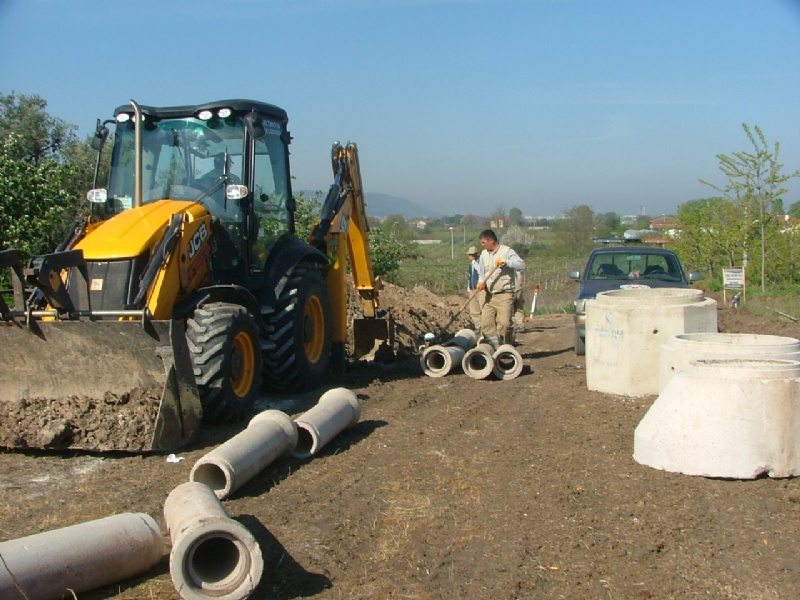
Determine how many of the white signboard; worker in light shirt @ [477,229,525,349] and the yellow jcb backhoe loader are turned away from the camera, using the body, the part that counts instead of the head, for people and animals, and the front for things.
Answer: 0

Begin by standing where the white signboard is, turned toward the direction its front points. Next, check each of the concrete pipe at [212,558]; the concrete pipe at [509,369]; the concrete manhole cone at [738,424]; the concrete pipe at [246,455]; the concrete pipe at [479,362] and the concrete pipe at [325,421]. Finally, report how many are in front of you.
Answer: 6

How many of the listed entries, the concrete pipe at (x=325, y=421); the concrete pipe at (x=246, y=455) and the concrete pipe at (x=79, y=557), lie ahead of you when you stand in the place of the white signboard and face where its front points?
3

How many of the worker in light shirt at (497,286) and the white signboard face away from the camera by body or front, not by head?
0

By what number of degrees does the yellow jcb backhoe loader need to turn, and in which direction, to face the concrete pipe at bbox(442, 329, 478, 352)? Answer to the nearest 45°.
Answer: approximately 180°

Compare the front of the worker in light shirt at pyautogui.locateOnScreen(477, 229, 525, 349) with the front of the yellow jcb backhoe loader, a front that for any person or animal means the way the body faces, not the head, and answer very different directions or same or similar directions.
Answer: same or similar directions

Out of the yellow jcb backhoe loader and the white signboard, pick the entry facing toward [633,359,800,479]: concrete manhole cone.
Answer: the white signboard

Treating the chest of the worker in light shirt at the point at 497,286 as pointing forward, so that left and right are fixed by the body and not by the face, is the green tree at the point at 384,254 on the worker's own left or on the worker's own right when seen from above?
on the worker's own right

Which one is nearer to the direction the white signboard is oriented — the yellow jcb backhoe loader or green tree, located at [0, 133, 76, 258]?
the yellow jcb backhoe loader

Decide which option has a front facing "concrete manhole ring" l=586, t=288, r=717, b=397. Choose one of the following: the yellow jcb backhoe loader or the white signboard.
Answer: the white signboard

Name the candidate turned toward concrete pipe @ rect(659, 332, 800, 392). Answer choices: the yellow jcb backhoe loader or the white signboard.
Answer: the white signboard

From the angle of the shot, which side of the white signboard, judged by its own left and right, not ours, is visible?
front

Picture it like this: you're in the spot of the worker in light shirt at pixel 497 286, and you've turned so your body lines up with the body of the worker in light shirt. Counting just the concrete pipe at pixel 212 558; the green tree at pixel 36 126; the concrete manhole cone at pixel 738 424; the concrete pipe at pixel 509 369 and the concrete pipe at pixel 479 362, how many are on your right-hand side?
1

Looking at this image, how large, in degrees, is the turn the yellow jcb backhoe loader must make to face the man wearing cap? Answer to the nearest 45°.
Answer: approximately 180°

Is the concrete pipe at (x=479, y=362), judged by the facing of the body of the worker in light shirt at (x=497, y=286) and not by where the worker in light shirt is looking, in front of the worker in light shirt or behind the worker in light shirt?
in front

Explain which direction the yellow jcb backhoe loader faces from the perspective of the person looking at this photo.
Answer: facing the viewer and to the left of the viewer
